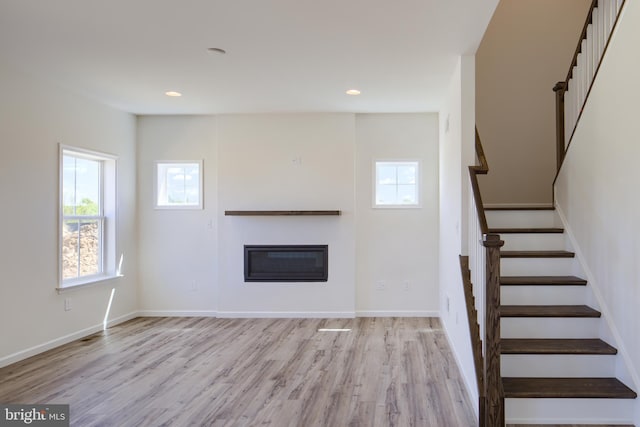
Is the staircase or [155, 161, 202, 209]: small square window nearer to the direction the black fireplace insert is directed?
the staircase

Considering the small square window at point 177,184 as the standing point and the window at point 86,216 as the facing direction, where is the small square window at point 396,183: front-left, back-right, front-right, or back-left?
back-left

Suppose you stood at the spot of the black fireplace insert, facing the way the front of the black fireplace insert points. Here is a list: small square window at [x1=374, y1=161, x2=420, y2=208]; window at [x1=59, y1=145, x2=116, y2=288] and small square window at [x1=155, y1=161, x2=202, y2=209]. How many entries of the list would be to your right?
2

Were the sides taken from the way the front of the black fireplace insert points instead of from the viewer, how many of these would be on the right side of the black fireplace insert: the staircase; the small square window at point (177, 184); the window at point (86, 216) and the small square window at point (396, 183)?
2

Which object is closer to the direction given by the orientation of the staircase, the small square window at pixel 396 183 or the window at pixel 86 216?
the window

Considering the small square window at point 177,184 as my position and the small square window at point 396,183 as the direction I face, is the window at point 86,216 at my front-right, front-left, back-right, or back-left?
back-right

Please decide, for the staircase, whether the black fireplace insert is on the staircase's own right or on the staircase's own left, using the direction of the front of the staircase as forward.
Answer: on the staircase's own right

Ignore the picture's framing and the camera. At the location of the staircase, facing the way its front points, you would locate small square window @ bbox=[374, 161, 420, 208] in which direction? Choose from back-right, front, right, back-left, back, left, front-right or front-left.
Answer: back-right

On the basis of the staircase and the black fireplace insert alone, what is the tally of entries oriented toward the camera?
2

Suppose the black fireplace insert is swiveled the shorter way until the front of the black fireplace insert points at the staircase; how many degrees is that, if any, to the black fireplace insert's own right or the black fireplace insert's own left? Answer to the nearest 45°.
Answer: approximately 45° to the black fireplace insert's own left

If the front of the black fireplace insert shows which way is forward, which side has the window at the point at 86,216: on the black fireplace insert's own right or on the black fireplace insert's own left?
on the black fireplace insert's own right

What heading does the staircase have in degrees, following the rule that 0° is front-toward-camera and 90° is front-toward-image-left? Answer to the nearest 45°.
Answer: approximately 0°

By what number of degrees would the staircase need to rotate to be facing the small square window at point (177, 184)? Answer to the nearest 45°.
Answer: approximately 90° to its right

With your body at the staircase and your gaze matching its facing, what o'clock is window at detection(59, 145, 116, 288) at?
The window is roughly at 3 o'clock from the staircase.
